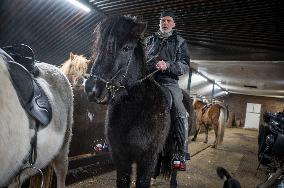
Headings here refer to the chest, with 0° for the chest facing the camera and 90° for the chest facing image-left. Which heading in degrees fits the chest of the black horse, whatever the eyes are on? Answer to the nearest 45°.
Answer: approximately 45°

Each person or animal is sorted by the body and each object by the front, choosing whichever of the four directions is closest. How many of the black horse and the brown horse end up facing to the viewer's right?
0

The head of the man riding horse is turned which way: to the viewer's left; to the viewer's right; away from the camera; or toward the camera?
toward the camera

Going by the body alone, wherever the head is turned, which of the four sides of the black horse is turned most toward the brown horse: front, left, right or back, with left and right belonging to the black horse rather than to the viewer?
back

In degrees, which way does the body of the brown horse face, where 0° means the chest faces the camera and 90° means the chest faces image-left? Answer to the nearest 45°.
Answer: approximately 135°

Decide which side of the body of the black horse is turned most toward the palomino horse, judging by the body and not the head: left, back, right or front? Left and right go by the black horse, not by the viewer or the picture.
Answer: right
